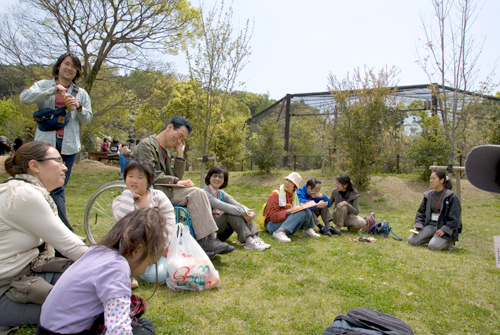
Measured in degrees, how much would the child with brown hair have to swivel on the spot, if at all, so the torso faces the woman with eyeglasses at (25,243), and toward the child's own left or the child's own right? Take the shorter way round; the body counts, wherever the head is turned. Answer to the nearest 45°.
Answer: approximately 135° to the child's own left

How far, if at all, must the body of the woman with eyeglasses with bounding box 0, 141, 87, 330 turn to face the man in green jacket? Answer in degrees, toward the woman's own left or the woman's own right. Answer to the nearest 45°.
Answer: approximately 45° to the woman's own left

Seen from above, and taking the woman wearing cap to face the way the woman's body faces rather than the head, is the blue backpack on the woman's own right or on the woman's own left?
on the woman's own left

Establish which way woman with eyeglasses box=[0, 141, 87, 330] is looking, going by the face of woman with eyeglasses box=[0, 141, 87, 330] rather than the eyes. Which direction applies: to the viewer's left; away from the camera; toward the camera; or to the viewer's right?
to the viewer's right

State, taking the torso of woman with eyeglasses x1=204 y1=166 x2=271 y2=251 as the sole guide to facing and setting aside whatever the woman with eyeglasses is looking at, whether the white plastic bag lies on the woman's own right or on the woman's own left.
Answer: on the woman's own right

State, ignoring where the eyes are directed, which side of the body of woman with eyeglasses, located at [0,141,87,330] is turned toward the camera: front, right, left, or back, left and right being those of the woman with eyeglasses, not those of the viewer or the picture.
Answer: right

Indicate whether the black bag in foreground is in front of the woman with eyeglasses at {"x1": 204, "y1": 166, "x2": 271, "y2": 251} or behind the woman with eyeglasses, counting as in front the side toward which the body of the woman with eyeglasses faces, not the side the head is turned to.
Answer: in front
